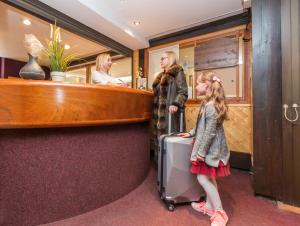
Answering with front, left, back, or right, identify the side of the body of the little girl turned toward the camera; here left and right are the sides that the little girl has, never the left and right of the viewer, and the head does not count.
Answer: left

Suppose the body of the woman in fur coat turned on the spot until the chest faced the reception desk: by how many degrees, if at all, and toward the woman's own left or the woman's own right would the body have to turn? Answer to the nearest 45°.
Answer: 0° — they already face it

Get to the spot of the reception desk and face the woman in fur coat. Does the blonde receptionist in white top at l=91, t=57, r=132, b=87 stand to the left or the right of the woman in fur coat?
left

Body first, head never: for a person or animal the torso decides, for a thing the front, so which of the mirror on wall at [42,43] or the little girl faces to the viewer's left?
the little girl

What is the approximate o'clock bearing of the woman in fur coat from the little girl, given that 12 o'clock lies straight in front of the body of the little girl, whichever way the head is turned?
The woman in fur coat is roughly at 2 o'clock from the little girl.
